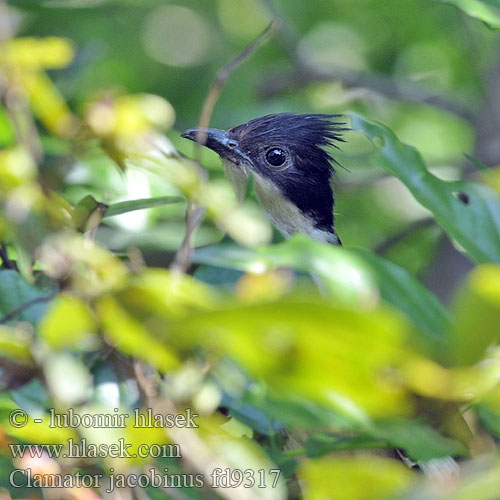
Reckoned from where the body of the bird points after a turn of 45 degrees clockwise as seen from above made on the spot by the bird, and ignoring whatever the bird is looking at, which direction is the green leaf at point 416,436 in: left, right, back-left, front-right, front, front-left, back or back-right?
back-left

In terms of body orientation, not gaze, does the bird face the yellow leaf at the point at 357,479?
no

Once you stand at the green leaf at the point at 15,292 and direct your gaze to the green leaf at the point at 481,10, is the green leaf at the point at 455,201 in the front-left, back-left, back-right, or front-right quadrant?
front-right

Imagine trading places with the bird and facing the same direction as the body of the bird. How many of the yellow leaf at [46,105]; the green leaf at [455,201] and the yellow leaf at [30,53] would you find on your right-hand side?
0

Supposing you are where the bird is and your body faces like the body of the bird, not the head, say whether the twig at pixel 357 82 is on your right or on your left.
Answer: on your right

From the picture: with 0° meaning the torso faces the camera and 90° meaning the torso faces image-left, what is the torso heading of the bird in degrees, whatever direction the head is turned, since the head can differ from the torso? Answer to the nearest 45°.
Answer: approximately 90°

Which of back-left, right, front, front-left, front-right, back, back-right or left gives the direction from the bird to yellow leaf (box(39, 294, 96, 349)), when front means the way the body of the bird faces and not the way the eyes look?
left

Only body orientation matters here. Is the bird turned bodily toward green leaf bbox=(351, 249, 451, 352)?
no

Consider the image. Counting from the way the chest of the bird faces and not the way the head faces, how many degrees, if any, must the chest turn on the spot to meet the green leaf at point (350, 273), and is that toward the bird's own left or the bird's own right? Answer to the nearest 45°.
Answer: approximately 90° to the bird's own left
